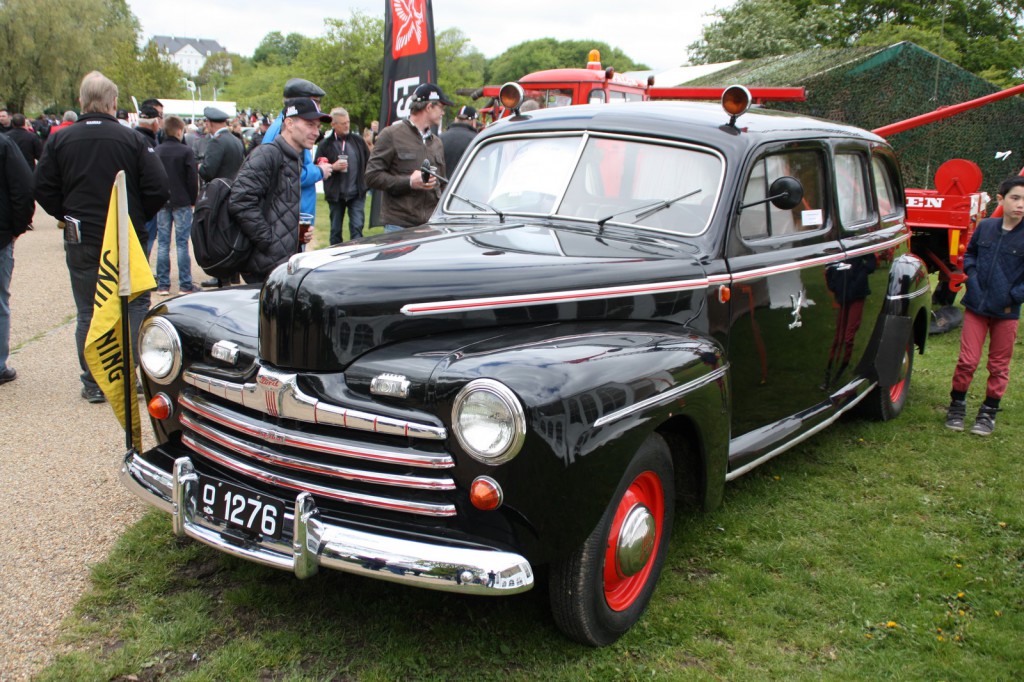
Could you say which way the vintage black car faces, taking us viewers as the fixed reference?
facing the viewer and to the left of the viewer

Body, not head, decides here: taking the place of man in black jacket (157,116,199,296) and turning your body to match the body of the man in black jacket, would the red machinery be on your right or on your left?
on your right

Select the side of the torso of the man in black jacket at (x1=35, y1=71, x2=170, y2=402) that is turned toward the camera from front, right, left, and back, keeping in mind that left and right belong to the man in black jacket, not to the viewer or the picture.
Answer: back

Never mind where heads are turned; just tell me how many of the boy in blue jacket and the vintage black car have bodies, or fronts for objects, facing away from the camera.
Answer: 0

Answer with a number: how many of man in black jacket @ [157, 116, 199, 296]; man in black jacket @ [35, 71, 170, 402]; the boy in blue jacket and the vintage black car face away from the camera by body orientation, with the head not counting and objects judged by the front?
2

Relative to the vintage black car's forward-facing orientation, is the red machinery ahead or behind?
behind

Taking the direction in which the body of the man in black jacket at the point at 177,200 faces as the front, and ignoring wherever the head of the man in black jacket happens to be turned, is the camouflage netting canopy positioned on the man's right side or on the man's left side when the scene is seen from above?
on the man's right side

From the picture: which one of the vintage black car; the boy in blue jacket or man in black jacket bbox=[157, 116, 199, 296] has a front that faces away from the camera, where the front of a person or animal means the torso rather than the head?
the man in black jacket

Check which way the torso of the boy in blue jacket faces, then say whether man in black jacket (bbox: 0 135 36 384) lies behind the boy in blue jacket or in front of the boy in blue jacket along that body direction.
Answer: in front

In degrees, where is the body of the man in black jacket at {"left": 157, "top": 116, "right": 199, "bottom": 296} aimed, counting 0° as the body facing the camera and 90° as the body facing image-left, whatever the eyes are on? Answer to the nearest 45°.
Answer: approximately 180°

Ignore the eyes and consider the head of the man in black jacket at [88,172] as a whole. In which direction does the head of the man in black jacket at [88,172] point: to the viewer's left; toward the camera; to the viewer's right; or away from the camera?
away from the camera
